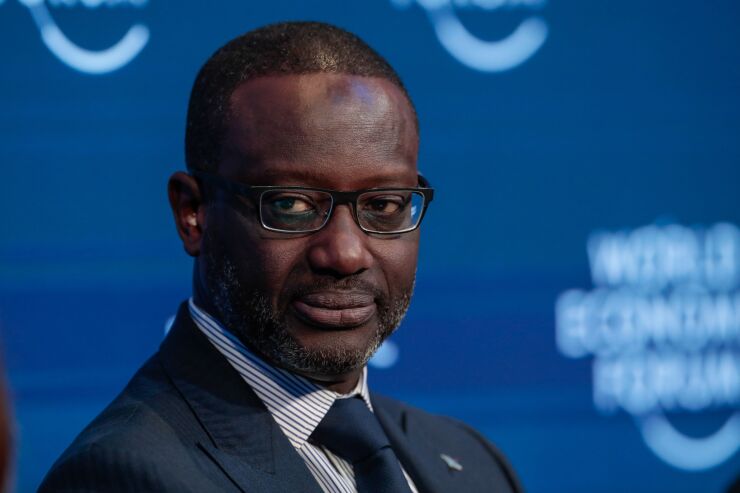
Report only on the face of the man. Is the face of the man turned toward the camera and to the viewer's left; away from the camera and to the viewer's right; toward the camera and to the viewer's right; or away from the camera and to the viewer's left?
toward the camera and to the viewer's right

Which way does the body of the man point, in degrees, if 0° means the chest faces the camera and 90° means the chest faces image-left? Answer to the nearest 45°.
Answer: approximately 315°
